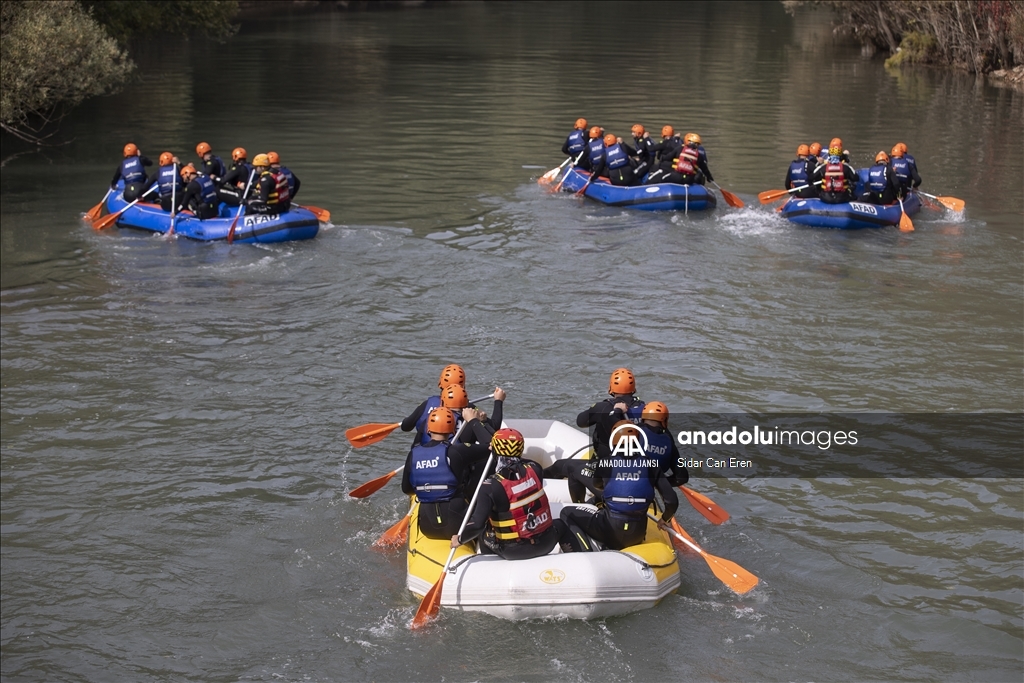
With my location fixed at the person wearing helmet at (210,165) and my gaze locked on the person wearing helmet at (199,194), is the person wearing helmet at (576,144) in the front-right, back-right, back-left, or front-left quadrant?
back-left

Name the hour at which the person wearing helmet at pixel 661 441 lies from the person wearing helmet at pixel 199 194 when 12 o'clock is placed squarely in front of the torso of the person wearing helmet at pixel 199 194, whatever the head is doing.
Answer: the person wearing helmet at pixel 661 441 is roughly at 7 o'clock from the person wearing helmet at pixel 199 194.

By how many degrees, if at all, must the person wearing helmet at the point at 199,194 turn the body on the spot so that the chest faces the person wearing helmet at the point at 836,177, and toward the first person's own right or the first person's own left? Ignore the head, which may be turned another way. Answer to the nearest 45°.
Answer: approximately 135° to the first person's own right

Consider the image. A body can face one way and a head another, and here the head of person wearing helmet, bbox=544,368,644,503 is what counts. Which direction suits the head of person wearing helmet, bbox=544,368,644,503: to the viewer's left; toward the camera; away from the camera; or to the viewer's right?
away from the camera

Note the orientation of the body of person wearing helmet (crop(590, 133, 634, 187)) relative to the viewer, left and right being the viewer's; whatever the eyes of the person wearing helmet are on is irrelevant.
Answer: facing away from the viewer and to the left of the viewer

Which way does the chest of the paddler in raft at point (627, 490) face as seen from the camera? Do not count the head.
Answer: away from the camera

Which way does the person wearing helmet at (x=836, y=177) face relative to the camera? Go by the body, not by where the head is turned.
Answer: away from the camera

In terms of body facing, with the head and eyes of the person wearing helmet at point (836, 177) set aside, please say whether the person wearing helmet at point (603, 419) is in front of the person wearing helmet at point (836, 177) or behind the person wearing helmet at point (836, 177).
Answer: behind

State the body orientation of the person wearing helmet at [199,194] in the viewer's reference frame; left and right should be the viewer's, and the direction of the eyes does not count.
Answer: facing away from the viewer and to the left of the viewer

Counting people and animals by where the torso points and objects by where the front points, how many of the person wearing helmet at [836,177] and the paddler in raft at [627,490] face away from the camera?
2

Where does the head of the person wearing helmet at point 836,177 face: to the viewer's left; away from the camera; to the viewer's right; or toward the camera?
away from the camera
